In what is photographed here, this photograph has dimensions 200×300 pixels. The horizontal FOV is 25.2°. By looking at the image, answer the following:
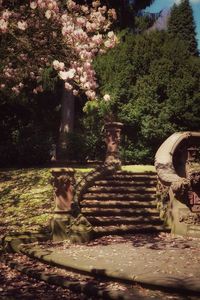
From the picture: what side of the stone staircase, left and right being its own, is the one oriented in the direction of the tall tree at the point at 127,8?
back

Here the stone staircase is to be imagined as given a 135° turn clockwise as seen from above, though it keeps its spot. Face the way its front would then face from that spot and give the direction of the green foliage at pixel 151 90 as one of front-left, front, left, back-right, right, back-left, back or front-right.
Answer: front-right

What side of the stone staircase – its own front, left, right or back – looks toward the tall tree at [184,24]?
back

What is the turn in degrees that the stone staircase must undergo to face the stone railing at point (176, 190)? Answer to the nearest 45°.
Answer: approximately 45° to its left

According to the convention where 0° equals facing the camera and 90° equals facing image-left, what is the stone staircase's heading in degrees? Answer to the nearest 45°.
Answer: approximately 0°

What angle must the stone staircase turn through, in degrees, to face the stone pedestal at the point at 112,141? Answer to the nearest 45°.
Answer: approximately 180°
